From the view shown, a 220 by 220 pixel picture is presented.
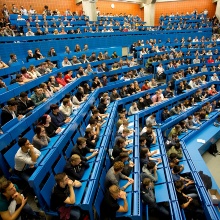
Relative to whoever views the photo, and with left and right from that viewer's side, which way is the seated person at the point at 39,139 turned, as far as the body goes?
facing the viewer and to the right of the viewer

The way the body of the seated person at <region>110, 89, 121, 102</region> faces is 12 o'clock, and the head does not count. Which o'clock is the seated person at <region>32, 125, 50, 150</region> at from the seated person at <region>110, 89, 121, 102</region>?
the seated person at <region>32, 125, 50, 150</region> is roughly at 2 o'clock from the seated person at <region>110, 89, 121, 102</region>.

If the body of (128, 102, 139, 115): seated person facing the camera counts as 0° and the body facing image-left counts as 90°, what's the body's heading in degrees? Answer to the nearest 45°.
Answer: approximately 315°

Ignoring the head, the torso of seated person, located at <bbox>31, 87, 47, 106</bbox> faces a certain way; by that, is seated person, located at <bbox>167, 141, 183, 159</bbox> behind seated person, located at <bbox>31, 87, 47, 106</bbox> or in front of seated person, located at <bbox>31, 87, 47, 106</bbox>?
in front

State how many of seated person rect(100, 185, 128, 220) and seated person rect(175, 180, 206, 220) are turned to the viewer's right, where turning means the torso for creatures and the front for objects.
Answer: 2

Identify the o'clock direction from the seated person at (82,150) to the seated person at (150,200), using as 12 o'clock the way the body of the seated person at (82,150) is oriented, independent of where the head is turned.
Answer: the seated person at (150,200) is roughly at 1 o'clock from the seated person at (82,150).

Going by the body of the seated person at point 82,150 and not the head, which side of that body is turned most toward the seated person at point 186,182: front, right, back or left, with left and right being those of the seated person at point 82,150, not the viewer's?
front

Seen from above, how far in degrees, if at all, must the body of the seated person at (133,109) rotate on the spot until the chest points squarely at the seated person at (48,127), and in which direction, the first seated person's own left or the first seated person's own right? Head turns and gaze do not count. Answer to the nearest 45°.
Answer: approximately 90° to the first seated person's own right

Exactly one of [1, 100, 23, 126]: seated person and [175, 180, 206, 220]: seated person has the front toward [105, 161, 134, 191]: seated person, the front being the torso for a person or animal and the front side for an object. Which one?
[1, 100, 23, 126]: seated person

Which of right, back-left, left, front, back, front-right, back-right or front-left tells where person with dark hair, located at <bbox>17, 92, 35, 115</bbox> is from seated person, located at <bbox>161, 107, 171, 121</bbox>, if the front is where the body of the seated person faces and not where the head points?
right
